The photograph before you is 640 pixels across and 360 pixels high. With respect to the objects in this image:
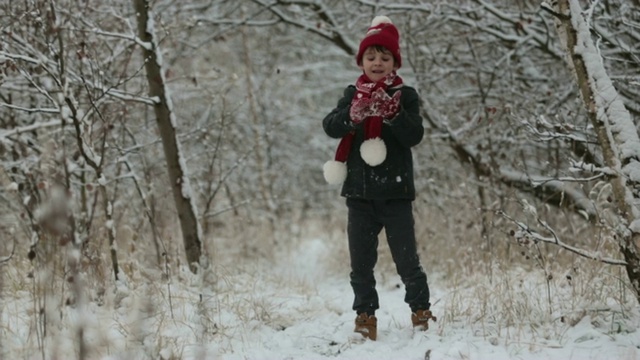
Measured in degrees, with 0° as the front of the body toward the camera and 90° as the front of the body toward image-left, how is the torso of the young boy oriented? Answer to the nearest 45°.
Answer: approximately 0°
